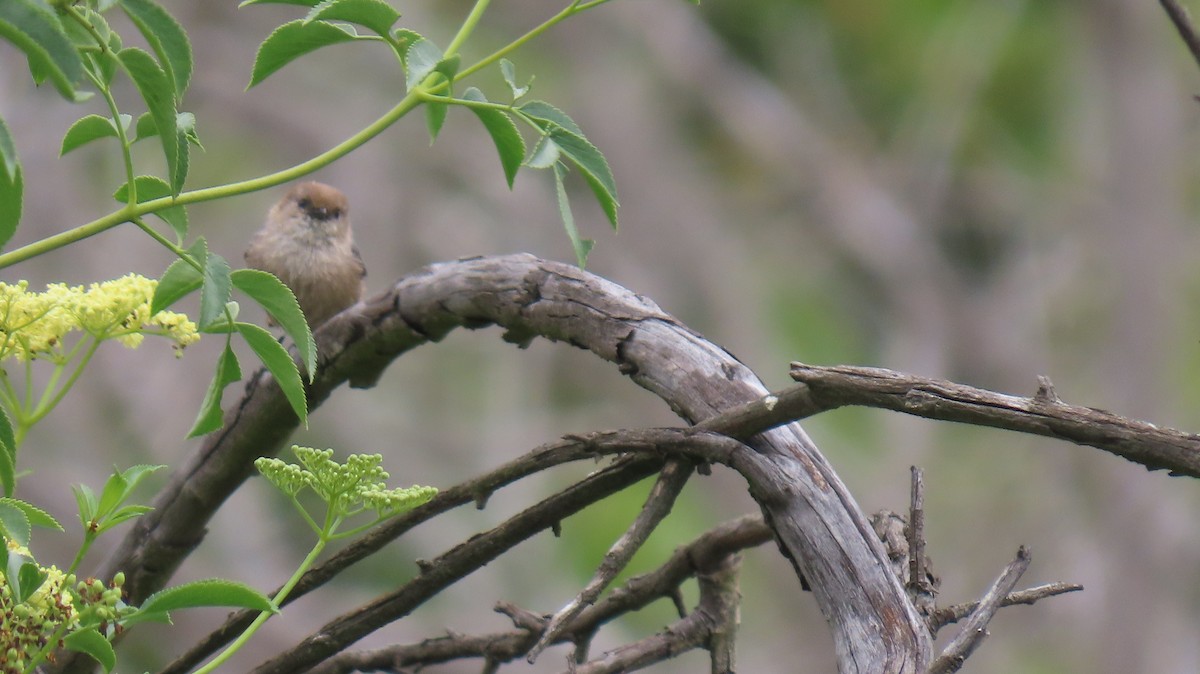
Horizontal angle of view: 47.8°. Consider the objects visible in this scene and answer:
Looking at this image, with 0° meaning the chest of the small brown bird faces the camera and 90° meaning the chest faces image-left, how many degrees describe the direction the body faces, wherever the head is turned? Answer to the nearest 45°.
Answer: approximately 0°
